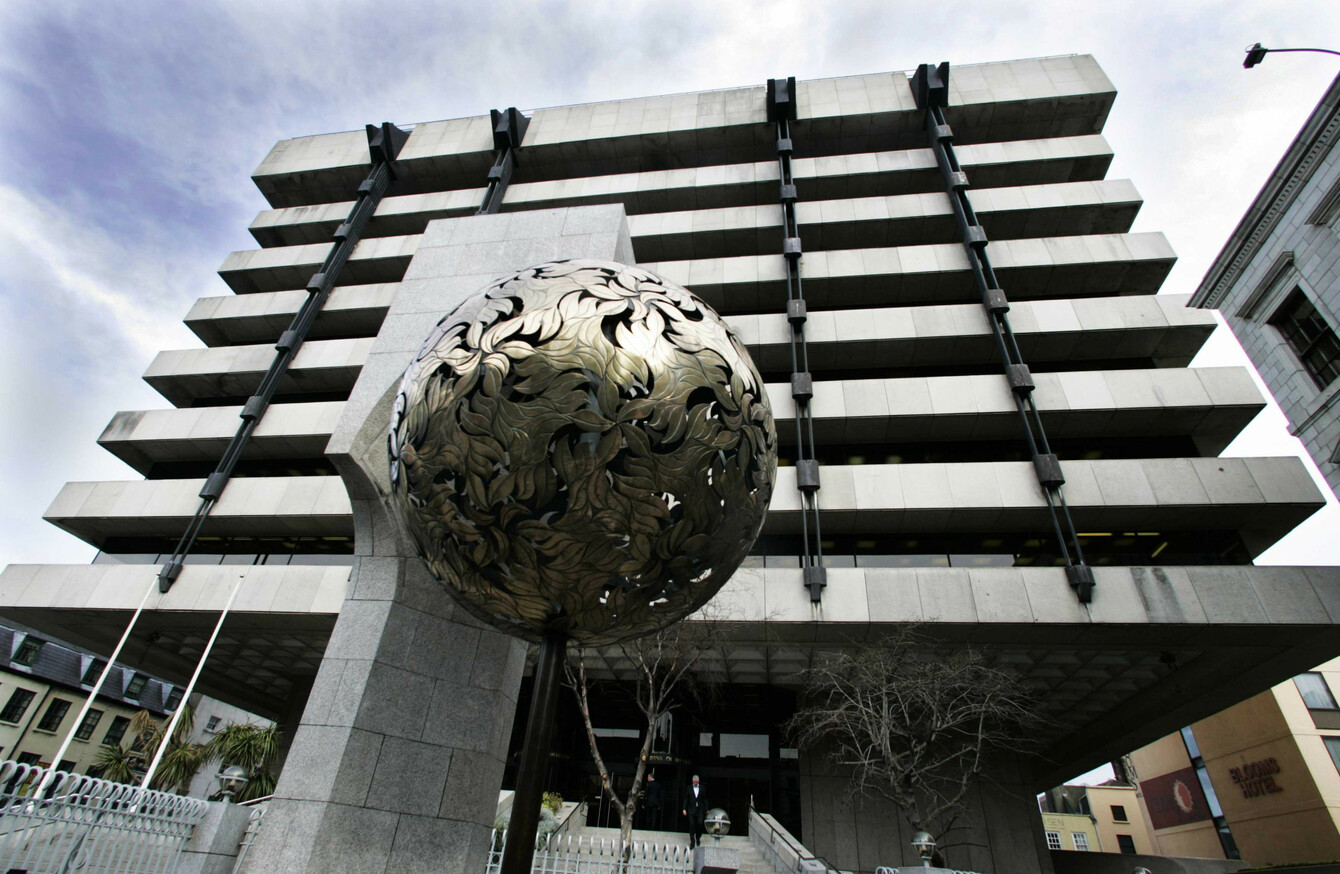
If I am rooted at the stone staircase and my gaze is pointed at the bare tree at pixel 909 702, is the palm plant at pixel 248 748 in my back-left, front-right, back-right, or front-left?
back-left

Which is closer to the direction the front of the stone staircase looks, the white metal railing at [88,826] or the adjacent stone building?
the white metal railing

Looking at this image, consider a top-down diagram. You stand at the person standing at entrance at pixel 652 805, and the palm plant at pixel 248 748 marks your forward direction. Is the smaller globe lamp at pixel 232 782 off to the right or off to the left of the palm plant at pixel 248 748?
left

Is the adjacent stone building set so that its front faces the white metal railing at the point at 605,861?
yes

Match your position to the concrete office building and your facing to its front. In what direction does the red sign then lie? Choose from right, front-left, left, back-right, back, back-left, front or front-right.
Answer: back-left

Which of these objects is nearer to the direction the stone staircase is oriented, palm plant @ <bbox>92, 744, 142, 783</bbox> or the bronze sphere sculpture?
the bronze sphere sculpture

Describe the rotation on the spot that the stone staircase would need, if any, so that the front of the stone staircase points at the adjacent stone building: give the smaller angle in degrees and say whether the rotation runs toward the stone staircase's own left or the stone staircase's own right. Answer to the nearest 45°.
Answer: approximately 45° to the stone staircase's own left

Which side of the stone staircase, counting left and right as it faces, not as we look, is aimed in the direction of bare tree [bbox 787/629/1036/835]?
left

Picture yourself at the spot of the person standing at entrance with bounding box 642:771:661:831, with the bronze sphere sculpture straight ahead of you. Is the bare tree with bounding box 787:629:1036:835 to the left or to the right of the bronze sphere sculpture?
left

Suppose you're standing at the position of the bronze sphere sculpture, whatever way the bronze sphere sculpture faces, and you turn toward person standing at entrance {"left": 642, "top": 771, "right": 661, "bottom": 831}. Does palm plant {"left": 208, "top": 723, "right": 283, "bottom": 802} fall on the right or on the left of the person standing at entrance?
left

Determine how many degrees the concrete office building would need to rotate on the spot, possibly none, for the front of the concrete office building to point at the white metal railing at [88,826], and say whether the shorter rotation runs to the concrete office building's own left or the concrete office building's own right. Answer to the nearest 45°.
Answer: approximately 45° to the concrete office building's own right

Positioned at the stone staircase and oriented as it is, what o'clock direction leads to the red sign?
The red sign is roughly at 8 o'clock from the stone staircase.

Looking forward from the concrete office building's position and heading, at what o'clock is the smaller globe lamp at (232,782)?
The smaller globe lamp is roughly at 2 o'clock from the concrete office building.
